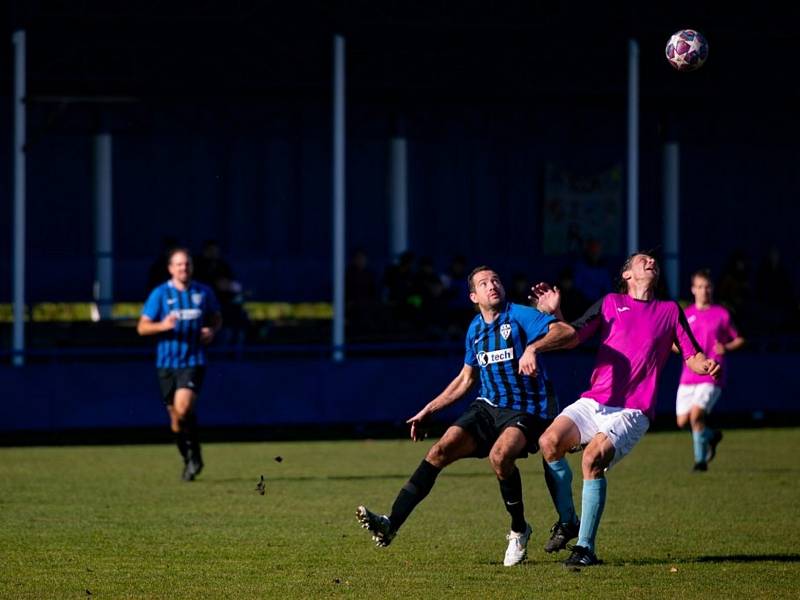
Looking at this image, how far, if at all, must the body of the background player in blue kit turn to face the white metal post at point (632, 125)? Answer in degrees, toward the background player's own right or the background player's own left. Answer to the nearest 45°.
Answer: approximately 135° to the background player's own left

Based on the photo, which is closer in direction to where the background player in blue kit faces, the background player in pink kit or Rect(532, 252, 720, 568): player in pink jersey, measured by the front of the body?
the player in pink jersey

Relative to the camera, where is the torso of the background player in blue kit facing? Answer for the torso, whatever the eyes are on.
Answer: toward the camera

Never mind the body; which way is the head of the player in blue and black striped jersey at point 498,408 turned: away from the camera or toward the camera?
toward the camera

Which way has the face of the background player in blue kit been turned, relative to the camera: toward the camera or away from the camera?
toward the camera

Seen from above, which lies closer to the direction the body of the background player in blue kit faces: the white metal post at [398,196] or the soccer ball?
the soccer ball

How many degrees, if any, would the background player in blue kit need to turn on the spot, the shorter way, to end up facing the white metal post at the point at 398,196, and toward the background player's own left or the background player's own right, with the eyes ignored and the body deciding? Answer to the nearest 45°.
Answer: approximately 180°

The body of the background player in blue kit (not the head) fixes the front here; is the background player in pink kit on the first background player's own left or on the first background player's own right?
on the first background player's own left

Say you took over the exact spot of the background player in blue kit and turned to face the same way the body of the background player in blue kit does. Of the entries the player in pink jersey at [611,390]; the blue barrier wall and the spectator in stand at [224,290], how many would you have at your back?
2

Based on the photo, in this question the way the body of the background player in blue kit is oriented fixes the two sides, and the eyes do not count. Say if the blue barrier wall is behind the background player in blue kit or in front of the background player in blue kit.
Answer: behind

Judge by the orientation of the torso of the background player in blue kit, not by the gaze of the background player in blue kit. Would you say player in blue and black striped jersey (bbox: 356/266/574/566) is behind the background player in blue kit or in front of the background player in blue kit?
in front

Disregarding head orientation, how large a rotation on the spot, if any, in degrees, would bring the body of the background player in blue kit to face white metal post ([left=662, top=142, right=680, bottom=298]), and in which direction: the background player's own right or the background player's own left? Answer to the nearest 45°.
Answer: approximately 135° to the background player's own left

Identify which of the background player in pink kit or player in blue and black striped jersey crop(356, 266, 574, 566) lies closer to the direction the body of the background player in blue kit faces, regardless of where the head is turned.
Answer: the player in blue and black striped jersey
